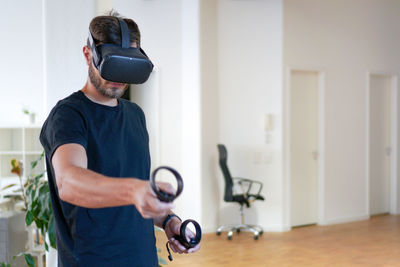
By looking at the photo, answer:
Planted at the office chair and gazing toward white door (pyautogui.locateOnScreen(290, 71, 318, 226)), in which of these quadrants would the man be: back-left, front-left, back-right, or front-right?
back-right

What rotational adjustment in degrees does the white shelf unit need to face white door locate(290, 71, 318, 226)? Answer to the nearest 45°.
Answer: approximately 45° to its left

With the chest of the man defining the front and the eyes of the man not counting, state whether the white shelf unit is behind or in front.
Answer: behind

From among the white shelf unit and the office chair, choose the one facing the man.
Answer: the white shelf unit

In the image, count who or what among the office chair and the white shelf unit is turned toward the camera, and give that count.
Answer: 1

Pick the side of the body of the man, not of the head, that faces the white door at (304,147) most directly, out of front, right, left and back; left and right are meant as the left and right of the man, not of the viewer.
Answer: left

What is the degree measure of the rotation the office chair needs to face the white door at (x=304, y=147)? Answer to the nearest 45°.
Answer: approximately 45° to its left

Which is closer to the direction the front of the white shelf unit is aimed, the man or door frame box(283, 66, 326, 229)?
the man

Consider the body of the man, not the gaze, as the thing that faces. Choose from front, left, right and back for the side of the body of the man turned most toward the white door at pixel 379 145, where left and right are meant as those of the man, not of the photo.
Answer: left
